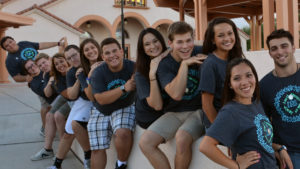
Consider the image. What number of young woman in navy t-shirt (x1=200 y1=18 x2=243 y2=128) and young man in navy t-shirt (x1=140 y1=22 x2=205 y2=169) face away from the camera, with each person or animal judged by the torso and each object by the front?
0

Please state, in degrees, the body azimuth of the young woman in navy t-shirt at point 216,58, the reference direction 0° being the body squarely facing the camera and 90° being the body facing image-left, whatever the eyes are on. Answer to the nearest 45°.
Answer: approximately 315°

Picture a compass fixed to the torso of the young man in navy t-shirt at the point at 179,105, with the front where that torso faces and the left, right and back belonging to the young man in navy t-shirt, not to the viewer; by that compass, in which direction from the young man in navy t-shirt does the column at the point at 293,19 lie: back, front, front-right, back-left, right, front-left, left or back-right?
left

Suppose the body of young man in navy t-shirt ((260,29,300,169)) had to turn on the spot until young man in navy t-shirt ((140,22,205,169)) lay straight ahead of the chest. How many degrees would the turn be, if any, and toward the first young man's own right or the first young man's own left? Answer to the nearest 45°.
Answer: approximately 90° to the first young man's own right

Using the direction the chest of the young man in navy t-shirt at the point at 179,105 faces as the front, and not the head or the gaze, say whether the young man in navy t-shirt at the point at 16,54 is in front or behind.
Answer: behind

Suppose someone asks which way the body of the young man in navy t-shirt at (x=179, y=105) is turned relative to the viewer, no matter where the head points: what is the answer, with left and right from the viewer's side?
facing the viewer and to the right of the viewer

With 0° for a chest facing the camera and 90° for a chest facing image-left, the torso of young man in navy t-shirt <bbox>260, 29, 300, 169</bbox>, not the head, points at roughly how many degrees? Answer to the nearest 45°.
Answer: approximately 0°

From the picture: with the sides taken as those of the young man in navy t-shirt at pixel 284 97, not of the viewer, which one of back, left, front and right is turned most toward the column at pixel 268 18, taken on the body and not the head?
back

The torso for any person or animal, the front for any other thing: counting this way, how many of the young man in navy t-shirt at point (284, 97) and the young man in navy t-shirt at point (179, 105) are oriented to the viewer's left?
0
